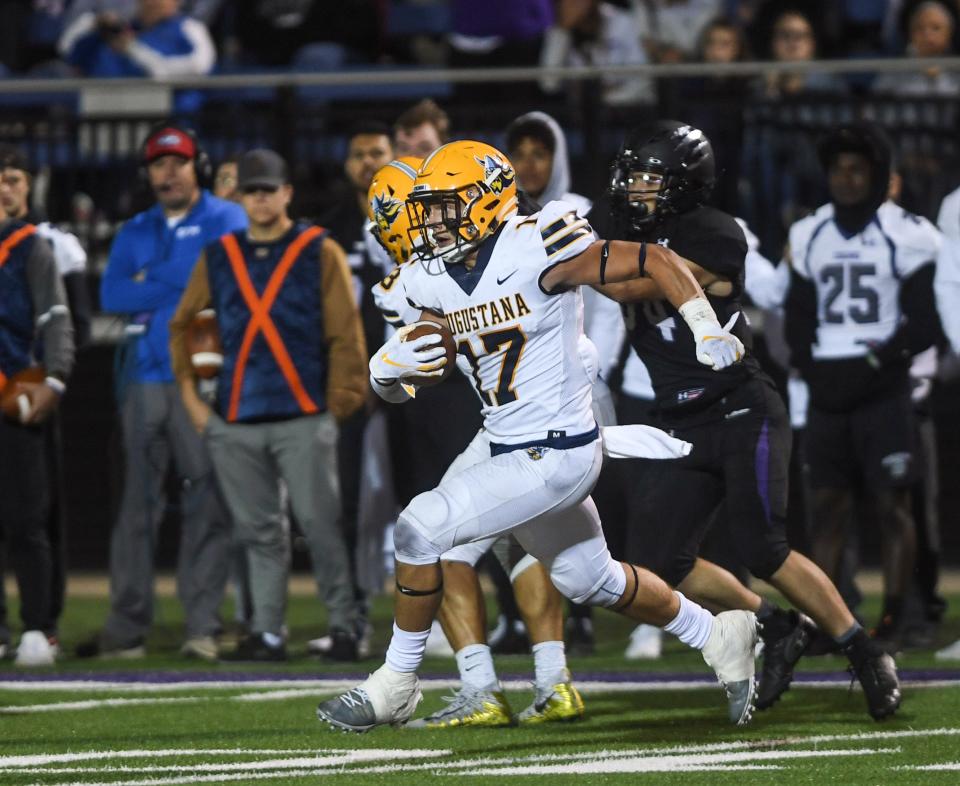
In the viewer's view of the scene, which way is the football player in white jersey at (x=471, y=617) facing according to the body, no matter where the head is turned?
to the viewer's left

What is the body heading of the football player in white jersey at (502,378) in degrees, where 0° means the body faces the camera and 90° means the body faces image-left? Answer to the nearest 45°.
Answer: approximately 45°

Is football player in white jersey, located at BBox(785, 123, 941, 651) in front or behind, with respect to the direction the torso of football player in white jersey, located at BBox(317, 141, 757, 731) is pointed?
behind

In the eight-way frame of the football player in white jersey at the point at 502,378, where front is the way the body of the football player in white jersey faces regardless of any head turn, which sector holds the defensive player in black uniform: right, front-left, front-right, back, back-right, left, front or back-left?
back

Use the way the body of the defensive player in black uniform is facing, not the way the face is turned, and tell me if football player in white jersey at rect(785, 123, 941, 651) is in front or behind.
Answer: behind

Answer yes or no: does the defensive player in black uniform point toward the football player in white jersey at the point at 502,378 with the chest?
yes
